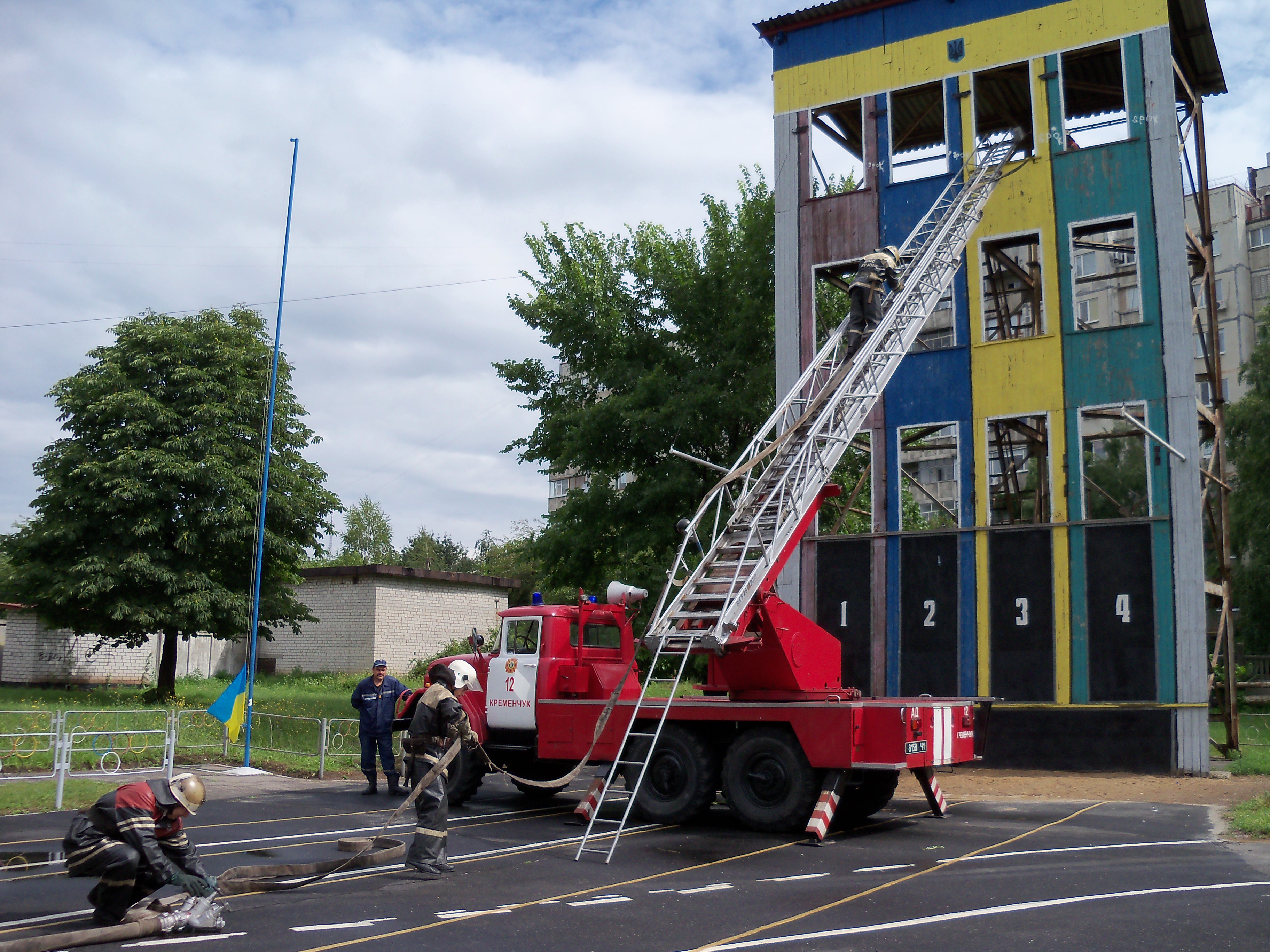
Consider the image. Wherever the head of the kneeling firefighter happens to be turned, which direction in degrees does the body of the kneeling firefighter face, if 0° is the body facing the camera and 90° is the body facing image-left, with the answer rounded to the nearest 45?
approximately 270°

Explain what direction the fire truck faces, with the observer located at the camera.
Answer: facing away from the viewer and to the left of the viewer

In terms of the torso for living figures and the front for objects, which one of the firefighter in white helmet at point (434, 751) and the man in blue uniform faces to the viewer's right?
the firefighter in white helmet

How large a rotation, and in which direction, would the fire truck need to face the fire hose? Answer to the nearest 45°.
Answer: approximately 90° to its left

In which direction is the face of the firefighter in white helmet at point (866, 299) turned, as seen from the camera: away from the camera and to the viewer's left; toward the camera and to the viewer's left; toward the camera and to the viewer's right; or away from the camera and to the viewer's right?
away from the camera and to the viewer's right

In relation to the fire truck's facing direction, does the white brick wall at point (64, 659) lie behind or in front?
in front
